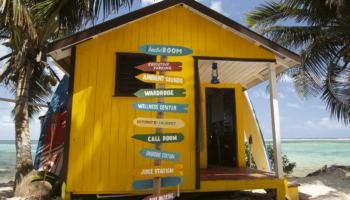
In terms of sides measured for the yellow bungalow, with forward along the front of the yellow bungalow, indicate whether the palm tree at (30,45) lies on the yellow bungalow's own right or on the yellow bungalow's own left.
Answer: on the yellow bungalow's own right

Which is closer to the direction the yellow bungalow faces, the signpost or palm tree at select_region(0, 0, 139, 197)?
the signpost

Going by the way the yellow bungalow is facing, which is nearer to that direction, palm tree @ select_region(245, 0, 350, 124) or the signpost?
the signpost

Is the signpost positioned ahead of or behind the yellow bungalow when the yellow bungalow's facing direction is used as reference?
ahead

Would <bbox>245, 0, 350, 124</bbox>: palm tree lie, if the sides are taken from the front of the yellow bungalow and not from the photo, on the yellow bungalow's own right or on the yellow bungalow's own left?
on the yellow bungalow's own left

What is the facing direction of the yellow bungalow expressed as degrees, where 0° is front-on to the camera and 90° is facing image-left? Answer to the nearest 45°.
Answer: approximately 0°
